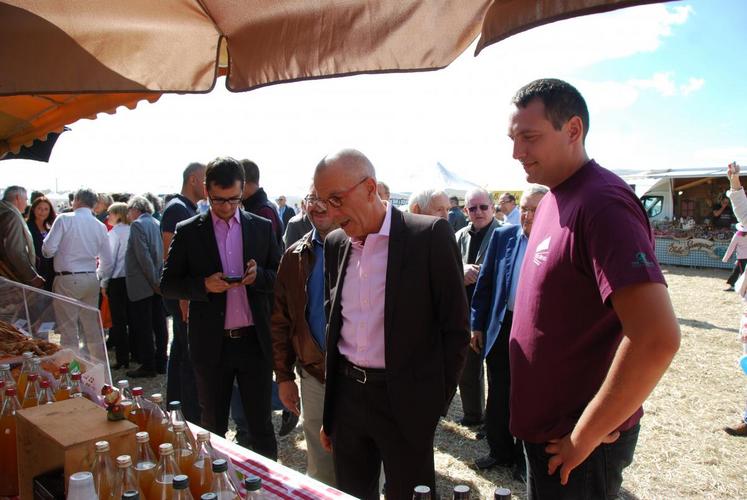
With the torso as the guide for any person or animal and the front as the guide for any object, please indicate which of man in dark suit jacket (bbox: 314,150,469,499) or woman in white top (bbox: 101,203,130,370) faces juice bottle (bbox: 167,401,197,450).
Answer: the man in dark suit jacket

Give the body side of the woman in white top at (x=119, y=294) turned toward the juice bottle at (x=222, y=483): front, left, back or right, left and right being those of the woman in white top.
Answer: left

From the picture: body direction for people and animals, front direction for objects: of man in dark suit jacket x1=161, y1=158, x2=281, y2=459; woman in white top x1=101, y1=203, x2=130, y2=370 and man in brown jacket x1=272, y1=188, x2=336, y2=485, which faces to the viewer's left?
the woman in white top

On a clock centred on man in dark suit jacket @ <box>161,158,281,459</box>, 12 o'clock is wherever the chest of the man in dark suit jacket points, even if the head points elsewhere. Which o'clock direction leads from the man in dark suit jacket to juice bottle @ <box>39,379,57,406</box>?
The juice bottle is roughly at 1 o'clock from the man in dark suit jacket.

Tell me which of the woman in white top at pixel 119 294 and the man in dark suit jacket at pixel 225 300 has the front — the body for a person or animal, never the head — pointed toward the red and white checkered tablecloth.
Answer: the man in dark suit jacket

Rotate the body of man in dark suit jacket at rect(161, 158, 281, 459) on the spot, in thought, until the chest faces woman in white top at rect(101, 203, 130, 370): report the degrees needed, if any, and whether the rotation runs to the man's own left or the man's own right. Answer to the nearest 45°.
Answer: approximately 180°

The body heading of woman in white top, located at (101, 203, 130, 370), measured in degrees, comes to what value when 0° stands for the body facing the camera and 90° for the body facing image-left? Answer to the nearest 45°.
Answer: approximately 90°

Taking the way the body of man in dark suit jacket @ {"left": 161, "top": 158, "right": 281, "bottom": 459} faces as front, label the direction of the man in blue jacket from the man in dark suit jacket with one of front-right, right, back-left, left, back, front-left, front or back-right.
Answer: left

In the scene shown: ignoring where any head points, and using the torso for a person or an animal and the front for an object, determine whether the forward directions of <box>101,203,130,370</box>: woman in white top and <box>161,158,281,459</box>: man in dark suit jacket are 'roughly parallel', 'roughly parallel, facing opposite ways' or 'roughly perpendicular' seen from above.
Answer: roughly perpendicular

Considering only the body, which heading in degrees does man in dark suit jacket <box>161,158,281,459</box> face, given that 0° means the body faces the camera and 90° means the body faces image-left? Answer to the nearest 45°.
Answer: approximately 0°
